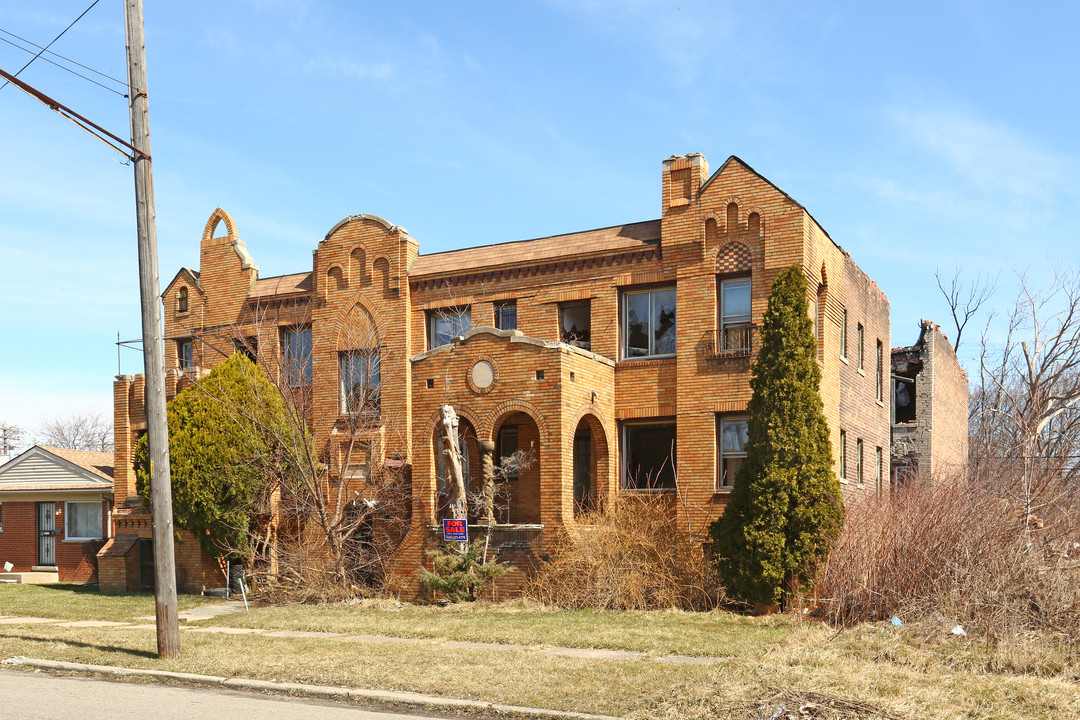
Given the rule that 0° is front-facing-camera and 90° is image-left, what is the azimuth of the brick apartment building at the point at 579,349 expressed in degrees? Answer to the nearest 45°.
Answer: approximately 45°

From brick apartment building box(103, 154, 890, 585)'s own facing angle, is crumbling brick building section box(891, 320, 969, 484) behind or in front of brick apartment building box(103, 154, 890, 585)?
behind

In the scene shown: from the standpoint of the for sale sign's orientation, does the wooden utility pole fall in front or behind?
in front

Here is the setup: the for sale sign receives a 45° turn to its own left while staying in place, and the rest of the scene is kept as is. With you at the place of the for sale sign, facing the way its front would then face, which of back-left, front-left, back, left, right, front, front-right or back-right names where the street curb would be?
front-right

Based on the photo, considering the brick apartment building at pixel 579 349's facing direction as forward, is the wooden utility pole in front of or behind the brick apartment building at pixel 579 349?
in front

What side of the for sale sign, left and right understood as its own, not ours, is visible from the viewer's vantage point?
front

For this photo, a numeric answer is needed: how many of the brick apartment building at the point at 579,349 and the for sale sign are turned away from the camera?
0
